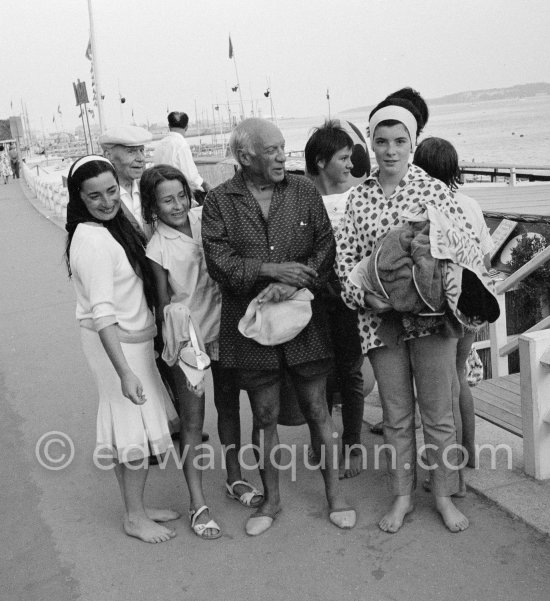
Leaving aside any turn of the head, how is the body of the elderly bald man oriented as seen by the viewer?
toward the camera

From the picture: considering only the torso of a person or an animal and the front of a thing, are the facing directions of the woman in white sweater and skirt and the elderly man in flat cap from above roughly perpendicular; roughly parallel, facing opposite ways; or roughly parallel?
roughly parallel

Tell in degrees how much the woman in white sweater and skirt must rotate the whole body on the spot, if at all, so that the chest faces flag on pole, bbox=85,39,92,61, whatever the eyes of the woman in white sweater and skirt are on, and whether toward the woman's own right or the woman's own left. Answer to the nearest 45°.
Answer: approximately 135° to the woman's own left

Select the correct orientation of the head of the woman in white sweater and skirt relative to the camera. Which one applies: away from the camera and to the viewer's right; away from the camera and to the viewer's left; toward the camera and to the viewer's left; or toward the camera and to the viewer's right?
toward the camera and to the viewer's right

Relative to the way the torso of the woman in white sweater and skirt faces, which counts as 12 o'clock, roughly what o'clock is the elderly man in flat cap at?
The elderly man in flat cap is roughly at 8 o'clock from the woman in white sweater and skirt.

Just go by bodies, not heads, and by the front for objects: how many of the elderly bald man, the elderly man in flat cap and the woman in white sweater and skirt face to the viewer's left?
0

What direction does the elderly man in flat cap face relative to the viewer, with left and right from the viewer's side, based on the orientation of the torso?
facing the viewer and to the right of the viewer

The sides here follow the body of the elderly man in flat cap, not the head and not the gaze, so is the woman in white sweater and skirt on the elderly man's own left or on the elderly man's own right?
on the elderly man's own right

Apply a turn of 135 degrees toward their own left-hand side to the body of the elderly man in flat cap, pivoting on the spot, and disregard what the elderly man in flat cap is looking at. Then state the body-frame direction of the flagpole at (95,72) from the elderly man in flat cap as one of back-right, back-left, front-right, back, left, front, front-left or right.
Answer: front

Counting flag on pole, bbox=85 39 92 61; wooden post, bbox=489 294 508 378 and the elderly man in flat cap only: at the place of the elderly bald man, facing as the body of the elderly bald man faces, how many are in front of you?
0
